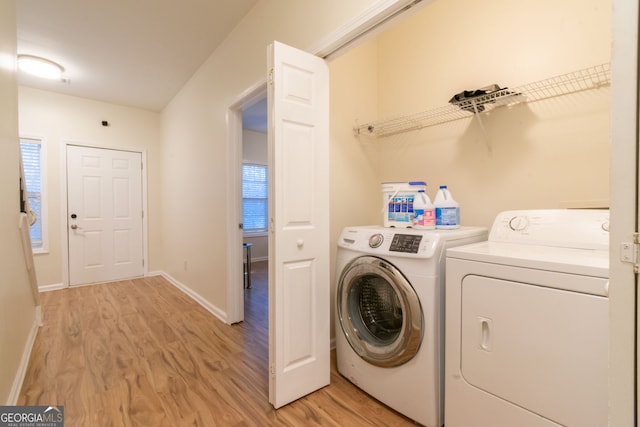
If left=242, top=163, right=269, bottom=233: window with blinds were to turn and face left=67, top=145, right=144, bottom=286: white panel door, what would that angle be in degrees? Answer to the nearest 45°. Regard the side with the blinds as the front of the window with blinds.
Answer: approximately 45° to its right

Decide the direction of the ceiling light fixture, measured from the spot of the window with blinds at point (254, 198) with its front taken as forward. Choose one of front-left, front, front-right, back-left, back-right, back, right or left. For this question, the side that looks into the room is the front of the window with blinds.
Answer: front-right

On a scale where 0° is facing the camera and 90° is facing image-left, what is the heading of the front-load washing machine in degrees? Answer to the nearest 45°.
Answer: approximately 45°

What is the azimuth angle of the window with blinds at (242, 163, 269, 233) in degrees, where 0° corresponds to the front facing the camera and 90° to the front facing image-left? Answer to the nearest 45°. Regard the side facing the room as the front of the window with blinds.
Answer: approximately 0°

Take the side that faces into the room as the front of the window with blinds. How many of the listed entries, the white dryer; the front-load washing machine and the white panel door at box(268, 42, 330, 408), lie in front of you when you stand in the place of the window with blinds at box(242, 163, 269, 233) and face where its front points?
3

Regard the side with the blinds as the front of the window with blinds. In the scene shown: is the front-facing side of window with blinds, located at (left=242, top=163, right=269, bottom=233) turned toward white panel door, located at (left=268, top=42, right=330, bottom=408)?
yes

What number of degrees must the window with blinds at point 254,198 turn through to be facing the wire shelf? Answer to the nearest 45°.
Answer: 0° — it already faces it
